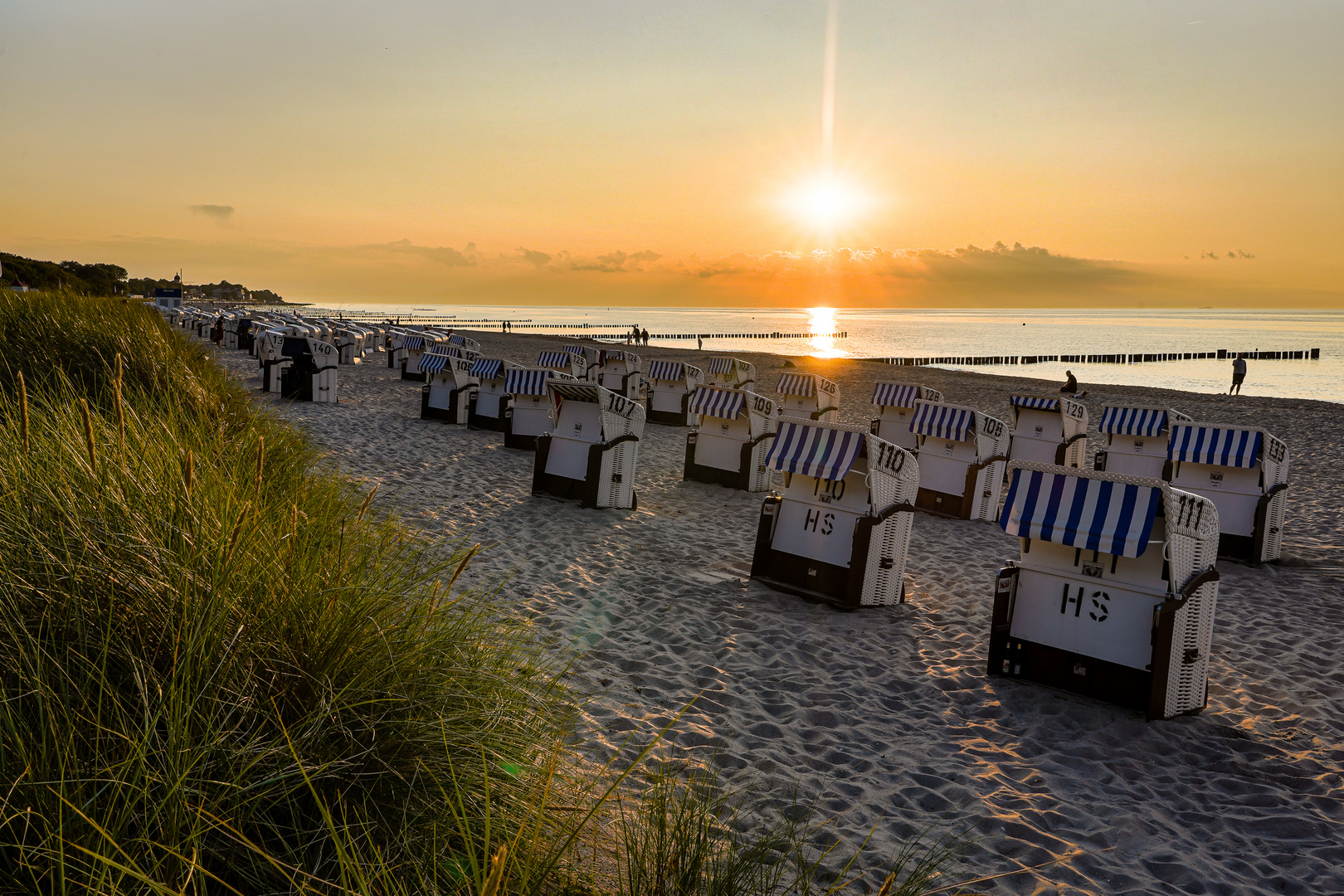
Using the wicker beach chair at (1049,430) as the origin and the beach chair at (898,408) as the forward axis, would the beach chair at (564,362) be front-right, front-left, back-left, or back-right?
front-right

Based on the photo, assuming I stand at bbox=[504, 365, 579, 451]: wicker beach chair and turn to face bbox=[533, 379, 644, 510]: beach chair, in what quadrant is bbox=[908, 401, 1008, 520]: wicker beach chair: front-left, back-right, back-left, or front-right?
front-left

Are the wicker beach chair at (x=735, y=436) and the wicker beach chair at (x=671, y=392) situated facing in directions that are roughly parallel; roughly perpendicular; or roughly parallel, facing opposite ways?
roughly parallel
